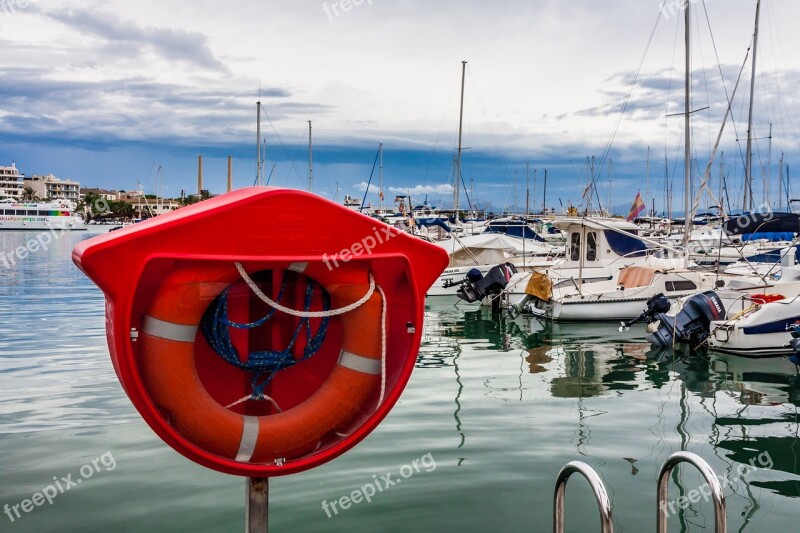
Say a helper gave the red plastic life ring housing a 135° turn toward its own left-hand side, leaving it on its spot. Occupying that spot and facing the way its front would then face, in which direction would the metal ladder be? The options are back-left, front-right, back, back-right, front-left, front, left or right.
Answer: front-right

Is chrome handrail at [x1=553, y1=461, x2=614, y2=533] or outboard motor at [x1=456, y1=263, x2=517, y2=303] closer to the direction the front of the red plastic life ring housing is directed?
the chrome handrail

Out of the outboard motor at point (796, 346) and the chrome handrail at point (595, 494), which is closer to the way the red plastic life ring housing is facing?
the chrome handrail

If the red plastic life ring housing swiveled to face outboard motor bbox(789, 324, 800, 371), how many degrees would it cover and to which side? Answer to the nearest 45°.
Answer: approximately 135° to its left

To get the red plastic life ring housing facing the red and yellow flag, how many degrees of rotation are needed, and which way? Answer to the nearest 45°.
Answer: approximately 135° to its left

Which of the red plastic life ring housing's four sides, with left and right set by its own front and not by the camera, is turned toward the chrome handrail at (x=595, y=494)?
left

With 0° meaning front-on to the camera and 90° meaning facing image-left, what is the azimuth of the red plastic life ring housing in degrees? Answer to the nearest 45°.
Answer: approximately 0°

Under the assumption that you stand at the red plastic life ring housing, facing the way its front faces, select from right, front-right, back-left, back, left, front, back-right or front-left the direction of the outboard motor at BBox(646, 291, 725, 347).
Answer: back-left

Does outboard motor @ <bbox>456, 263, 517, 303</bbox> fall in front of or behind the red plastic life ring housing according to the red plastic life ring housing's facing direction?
behind

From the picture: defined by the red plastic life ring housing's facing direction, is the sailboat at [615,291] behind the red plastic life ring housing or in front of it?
behind
